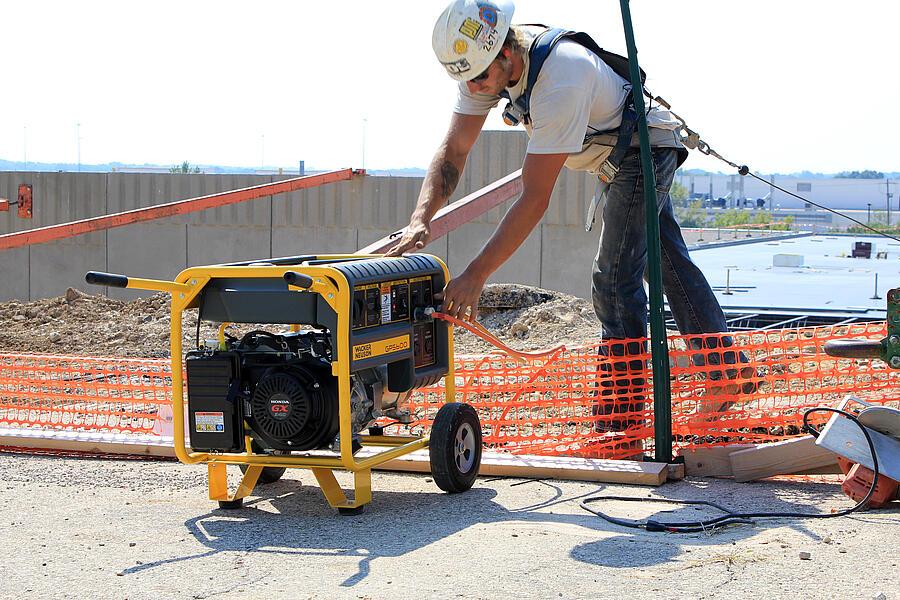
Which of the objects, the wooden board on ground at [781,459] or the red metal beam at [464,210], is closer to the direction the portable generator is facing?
the wooden board on ground

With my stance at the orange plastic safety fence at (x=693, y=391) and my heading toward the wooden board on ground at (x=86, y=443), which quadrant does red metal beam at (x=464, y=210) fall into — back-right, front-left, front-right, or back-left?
front-right

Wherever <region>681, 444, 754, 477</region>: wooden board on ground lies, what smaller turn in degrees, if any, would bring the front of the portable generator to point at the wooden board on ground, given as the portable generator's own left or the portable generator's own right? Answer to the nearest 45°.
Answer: approximately 45° to the portable generator's own left

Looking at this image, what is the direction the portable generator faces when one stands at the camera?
facing the viewer and to the right of the viewer

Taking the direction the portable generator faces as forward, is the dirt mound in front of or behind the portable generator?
behind

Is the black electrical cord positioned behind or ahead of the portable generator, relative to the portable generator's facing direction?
ahead

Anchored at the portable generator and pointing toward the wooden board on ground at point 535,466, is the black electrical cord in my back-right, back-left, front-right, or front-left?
front-right

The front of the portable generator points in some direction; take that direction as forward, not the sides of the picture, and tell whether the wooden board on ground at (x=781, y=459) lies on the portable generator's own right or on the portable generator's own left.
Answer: on the portable generator's own left

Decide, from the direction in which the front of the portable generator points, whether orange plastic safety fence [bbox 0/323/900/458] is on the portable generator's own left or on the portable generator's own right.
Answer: on the portable generator's own left

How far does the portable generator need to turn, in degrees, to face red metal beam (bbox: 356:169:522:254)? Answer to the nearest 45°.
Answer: approximately 135° to its left
